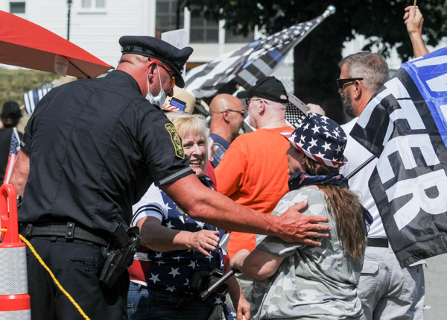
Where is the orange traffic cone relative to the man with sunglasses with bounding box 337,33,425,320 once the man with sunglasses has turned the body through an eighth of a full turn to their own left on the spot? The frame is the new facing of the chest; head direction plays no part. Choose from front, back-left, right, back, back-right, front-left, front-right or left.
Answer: front-left

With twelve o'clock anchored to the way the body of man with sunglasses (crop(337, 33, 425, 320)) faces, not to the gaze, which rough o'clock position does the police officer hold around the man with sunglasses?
The police officer is roughly at 9 o'clock from the man with sunglasses.

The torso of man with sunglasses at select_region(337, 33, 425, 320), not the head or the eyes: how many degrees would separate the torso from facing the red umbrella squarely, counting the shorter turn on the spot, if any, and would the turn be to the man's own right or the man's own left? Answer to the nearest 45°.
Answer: approximately 45° to the man's own left

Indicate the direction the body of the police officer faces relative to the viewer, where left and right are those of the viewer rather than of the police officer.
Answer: facing away from the viewer and to the right of the viewer

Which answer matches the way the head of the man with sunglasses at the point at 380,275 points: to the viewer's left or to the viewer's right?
to the viewer's left

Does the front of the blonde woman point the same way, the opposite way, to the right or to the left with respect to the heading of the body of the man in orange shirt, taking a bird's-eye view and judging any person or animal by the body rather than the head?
the opposite way

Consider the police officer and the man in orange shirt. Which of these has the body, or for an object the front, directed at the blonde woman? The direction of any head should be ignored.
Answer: the police officer

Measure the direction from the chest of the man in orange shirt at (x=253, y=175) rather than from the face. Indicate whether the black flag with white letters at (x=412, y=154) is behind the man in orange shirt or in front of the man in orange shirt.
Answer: behind

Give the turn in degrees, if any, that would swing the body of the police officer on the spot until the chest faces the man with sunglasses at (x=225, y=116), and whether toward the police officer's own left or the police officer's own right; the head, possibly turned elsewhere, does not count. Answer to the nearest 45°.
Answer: approximately 45° to the police officer's own left
